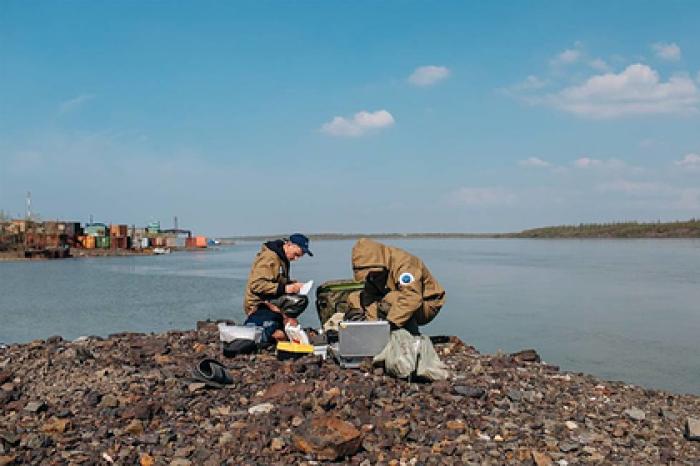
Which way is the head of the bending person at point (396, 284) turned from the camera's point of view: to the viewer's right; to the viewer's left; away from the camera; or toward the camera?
to the viewer's left

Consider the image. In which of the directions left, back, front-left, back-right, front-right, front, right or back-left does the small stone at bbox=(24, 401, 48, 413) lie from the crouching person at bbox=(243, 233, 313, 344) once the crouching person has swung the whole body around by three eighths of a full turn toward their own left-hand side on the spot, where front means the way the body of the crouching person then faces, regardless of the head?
left

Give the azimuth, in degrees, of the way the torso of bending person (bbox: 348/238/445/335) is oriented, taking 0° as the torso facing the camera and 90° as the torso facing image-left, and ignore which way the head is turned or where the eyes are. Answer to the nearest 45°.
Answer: approximately 90°

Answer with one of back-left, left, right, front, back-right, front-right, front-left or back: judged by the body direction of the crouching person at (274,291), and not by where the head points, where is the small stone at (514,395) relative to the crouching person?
front-right

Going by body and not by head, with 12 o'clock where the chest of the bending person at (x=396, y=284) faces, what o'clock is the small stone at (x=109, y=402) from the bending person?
The small stone is roughly at 11 o'clock from the bending person.

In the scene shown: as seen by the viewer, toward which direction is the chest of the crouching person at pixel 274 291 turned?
to the viewer's right

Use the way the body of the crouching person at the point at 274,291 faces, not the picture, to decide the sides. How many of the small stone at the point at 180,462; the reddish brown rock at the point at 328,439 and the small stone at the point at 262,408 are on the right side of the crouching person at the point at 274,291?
3

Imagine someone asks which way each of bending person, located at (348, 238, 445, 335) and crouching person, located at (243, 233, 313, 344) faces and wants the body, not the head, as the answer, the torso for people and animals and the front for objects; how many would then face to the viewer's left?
1

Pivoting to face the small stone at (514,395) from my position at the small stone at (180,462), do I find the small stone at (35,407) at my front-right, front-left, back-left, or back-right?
back-left

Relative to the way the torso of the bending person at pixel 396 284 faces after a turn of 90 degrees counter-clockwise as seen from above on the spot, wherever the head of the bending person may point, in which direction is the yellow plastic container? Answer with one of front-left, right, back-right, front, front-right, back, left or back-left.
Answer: right

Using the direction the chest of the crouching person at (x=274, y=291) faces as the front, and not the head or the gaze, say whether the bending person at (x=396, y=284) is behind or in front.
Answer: in front

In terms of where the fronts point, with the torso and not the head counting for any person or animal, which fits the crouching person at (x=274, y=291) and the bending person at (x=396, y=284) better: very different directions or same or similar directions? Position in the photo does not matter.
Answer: very different directions

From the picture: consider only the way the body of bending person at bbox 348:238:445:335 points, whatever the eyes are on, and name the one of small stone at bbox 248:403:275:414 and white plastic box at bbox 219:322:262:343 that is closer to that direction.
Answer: the white plastic box

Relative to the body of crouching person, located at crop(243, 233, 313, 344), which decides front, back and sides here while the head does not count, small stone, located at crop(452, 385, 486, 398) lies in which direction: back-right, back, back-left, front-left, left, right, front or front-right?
front-right

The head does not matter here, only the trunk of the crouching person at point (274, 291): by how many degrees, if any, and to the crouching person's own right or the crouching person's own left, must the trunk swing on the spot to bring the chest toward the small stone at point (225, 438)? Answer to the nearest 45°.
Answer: approximately 90° to the crouching person's own right

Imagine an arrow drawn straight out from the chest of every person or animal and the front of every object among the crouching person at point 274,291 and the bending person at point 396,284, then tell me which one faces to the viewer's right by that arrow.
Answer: the crouching person at point 274,291

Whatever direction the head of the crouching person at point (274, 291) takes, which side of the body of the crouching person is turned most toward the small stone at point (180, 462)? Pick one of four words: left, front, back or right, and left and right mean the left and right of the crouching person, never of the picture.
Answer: right

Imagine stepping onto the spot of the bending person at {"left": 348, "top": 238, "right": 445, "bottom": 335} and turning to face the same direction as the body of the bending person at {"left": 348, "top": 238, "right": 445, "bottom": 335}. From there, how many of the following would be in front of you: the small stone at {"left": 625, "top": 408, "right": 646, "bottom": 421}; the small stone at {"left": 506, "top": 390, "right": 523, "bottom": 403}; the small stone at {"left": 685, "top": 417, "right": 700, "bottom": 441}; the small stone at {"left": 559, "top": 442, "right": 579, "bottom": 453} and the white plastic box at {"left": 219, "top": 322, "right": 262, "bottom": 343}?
1
